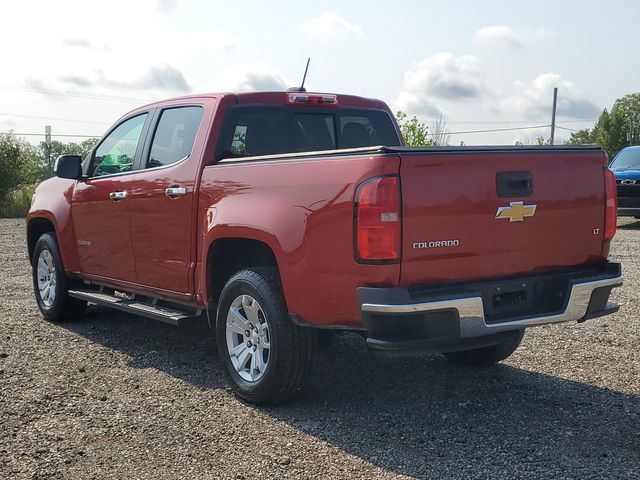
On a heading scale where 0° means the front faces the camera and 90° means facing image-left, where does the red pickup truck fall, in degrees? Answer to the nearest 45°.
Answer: approximately 135°

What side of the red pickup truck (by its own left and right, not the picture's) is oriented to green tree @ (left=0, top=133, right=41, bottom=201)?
front
